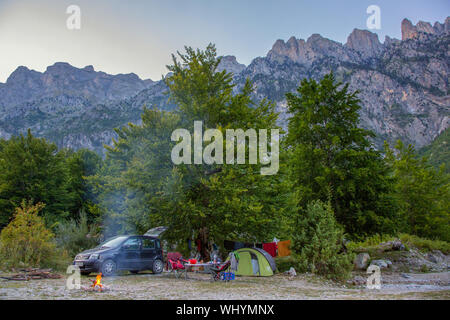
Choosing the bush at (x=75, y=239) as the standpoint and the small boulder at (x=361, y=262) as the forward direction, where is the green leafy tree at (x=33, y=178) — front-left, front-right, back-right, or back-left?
back-left

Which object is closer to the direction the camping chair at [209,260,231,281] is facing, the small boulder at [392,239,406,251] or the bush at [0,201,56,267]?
the bush
